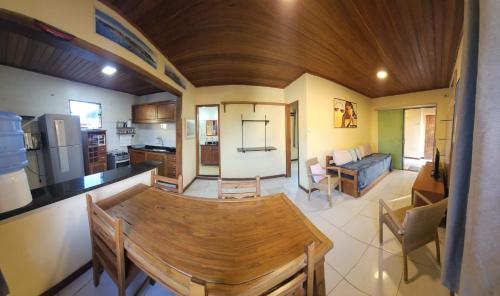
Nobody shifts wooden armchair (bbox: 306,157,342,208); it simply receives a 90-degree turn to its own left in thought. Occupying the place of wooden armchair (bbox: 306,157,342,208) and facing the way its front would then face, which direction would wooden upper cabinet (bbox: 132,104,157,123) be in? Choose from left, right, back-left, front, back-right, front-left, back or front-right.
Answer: back-left

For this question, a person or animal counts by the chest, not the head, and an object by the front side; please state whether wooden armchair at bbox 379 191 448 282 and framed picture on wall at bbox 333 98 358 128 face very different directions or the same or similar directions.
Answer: very different directions

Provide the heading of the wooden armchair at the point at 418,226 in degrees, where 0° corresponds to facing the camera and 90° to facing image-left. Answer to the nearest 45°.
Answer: approximately 135°

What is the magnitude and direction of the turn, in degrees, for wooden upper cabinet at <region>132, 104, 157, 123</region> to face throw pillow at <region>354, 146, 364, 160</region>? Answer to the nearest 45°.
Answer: approximately 45° to its left

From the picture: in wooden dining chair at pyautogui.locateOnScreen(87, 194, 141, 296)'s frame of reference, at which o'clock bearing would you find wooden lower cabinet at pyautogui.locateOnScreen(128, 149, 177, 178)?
The wooden lower cabinet is roughly at 11 o'clock from the wooden dining chair.

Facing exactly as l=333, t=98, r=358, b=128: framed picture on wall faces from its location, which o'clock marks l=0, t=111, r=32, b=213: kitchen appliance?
The kitchen appliance is roughly at 2 o'clock from the framed picture on wall.

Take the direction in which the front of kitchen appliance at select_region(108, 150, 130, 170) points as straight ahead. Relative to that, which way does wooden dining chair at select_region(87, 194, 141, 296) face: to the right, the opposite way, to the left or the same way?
to the left

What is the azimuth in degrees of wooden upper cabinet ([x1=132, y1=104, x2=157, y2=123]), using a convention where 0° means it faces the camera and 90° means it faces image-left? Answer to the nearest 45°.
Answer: approximately 0°

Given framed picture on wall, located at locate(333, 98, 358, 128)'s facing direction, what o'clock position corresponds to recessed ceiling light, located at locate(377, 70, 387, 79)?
The recessed ceiling light is roughly at 12 o'clock from the framed picture on wall.

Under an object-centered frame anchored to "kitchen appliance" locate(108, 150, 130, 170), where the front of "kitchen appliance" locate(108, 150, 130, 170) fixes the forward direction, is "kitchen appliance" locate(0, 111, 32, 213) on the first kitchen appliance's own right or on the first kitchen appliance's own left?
on the first kitchen appliance's own right
